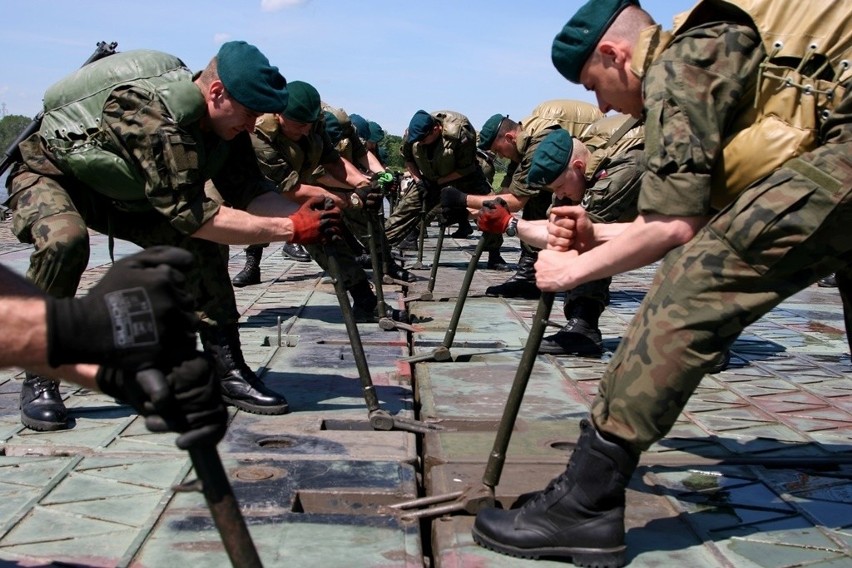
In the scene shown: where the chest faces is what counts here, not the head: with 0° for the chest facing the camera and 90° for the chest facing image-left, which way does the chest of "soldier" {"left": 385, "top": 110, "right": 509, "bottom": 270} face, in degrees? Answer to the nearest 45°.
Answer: approximately 45°

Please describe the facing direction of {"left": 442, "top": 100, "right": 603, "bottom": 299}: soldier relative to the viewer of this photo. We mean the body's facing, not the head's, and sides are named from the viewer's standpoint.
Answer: facing to the left of the viewer

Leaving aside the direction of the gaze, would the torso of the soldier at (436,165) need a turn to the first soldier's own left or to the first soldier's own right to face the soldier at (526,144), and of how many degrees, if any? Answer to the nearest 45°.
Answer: approximately 45° to the first soldier's own left

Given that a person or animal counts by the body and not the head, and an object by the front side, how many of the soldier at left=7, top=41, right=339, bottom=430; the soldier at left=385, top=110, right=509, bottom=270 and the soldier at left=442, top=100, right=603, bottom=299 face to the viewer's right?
1

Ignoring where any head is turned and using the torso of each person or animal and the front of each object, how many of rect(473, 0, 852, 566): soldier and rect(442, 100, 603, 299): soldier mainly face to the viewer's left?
2

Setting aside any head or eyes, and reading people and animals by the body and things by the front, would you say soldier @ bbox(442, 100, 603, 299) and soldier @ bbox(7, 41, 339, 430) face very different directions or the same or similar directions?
very different directions

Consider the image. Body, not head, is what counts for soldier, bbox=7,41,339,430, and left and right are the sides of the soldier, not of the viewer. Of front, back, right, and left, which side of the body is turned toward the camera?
right

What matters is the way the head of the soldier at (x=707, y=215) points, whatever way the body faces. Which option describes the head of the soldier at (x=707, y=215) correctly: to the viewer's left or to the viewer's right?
to the viewer's left

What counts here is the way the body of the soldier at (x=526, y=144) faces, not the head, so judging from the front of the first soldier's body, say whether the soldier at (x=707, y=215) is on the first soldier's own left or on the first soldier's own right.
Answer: on the first soldier's own left

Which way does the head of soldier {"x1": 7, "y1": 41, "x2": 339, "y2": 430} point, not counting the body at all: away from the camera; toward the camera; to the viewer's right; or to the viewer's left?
to the viewer's right

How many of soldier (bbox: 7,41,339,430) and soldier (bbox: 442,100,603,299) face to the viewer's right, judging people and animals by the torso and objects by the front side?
1

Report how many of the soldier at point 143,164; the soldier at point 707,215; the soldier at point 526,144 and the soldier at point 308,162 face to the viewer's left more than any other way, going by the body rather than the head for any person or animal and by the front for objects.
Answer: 2

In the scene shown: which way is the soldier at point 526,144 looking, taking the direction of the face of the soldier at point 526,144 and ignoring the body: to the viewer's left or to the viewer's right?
to the viewer's left

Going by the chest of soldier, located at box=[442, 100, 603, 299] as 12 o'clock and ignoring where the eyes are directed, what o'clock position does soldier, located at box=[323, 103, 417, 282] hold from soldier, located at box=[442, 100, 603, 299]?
soldier, located at box=[323, 103, 417, 282] is roughly at 1 o'clock from soldier, located at box=[442, 100, 603, 299].

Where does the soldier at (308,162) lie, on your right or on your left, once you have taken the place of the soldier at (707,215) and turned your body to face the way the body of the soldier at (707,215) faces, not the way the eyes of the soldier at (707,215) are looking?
on your right

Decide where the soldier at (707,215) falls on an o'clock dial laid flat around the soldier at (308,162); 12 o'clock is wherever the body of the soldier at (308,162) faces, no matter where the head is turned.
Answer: the soldier at (707,215) is roughly at 1 o'clock from the soldier at (308,162).

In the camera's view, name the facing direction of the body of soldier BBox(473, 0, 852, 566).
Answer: to the viewer's left

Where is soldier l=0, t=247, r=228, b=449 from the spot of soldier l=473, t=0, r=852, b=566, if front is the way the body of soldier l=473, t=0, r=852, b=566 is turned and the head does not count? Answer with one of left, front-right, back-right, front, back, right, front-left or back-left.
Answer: front-left

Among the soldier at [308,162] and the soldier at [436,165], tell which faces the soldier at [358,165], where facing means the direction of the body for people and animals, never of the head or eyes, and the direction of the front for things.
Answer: the soldier at [436,165]
